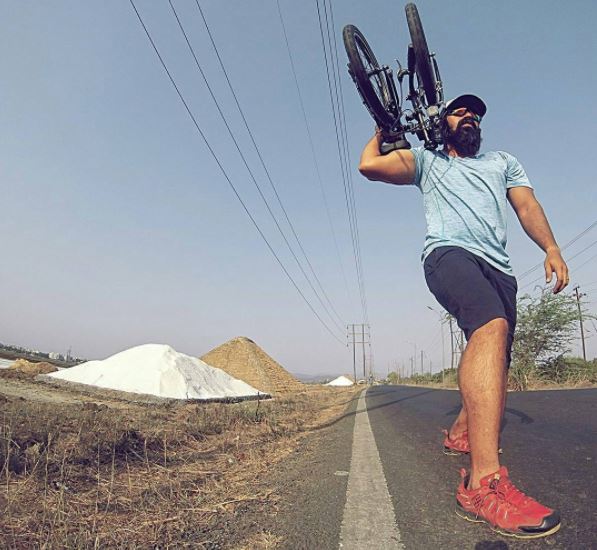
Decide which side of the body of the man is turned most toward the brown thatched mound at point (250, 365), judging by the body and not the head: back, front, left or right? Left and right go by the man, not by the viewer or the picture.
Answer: back

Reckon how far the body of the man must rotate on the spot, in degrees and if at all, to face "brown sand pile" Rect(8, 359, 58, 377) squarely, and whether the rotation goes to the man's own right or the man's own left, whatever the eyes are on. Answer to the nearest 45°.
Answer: approximately 180°

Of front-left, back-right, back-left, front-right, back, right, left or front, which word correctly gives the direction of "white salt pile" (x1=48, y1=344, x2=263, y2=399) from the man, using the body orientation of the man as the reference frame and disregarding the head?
back

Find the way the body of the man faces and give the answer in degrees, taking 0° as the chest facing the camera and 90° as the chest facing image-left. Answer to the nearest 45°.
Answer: approximately 315°
